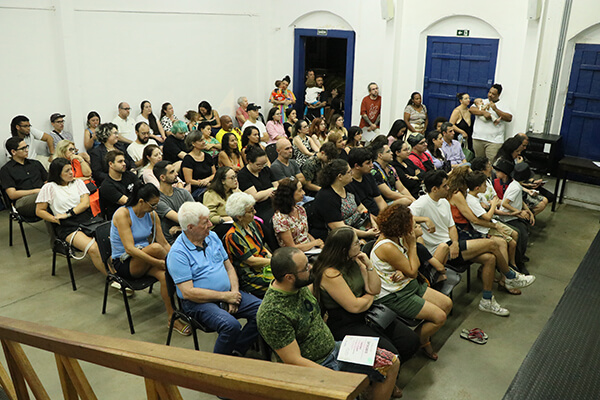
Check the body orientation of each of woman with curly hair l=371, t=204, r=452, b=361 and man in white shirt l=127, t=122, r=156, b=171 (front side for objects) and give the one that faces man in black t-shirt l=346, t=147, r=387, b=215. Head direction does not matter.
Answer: the man in white shirt

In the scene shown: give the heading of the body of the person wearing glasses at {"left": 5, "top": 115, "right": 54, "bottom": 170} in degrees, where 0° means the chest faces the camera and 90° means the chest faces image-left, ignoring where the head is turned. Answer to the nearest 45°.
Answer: approximately 315°

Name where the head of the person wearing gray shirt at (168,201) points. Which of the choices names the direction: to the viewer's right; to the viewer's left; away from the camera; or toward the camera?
to the viewer's right

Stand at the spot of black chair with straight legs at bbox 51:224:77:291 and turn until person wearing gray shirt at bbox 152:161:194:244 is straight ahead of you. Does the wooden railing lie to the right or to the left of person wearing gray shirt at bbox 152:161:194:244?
right

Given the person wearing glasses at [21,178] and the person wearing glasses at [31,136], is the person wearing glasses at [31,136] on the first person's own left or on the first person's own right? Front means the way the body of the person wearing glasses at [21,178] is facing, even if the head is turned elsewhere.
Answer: on the first person's own left

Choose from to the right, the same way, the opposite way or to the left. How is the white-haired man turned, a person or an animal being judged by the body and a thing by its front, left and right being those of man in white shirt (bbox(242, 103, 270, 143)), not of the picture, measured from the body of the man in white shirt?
the same way

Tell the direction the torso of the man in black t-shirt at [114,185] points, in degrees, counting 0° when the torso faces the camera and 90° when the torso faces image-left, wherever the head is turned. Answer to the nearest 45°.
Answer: approximately 315°

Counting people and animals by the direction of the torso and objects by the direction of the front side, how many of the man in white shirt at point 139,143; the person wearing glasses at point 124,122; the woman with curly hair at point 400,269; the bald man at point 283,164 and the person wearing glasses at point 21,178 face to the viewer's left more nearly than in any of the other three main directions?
0

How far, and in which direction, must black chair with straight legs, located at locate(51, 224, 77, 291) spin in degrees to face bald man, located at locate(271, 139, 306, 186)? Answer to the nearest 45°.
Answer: approximately 45° to its left

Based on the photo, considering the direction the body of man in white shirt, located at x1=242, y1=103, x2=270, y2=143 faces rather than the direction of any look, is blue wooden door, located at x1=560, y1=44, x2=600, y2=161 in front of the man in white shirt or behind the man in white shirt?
in front

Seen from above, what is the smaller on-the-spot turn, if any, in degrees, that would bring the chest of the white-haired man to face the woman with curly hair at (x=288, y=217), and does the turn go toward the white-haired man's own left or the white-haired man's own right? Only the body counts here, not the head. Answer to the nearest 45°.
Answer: approximately 90° to the white-haired man's own left

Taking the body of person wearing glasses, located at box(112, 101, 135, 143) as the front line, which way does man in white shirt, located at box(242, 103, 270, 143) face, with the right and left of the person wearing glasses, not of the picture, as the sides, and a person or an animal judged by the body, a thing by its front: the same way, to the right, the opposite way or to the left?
the same way

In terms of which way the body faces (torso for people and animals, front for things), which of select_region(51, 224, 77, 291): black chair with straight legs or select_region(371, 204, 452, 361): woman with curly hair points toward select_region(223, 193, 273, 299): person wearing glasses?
the black chair with straight legs

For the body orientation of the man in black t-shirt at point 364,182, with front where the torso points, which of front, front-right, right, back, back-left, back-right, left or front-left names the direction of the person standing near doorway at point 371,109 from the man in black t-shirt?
back-left

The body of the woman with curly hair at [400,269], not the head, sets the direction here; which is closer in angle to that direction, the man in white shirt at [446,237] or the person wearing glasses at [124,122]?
the man in white shirt

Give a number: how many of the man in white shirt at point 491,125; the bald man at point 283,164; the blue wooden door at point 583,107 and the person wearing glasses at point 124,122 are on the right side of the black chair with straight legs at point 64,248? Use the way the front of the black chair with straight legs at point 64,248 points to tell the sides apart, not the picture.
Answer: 0

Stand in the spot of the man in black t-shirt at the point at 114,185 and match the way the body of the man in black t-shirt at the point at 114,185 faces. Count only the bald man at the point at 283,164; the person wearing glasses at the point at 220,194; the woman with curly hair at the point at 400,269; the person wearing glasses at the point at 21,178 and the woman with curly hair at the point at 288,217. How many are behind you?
1

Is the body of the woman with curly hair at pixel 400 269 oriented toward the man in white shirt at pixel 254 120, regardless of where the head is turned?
no

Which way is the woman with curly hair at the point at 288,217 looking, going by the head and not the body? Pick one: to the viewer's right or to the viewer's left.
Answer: to the viewer's right

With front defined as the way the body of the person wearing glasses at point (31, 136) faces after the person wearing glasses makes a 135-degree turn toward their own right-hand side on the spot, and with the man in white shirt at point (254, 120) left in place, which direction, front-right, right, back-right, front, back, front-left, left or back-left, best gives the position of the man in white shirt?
back

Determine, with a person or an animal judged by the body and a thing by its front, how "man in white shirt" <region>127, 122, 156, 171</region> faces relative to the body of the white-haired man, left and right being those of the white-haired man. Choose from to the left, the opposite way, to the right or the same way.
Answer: the same way

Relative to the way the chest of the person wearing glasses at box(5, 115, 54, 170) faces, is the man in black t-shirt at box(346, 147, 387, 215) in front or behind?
in front
